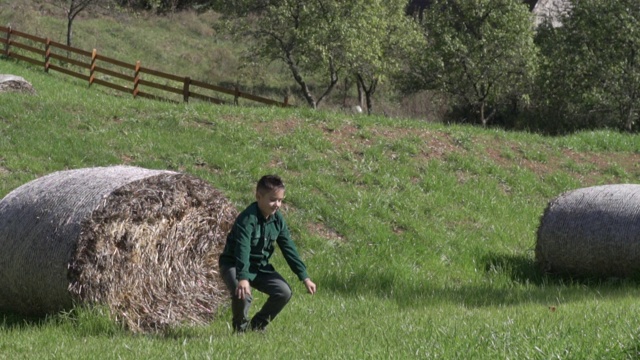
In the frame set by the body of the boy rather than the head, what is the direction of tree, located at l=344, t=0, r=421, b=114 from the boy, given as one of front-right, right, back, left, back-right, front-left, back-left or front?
back-left

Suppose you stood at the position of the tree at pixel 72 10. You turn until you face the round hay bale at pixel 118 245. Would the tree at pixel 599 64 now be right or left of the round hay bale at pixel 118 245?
left

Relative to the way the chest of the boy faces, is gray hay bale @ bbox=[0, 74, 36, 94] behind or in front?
behind

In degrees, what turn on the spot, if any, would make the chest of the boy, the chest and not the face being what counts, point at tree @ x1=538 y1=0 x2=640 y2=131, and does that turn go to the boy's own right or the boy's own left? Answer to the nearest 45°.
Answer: approximately 90° to the boy's own left

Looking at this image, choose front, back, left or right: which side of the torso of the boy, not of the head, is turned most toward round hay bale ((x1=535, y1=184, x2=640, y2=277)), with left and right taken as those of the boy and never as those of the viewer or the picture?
left

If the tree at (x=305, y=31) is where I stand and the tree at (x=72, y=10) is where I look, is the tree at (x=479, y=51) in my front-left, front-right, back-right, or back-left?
back-right

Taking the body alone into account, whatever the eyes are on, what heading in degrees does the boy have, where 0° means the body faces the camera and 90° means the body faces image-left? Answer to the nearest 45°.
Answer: approximately 315°

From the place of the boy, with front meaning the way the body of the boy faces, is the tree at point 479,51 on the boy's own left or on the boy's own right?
on the boy's own left

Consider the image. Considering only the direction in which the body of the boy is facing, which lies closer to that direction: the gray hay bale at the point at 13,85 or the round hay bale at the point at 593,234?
the round hay bale

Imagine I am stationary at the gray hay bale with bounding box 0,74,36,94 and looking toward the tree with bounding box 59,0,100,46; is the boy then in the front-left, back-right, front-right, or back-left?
back-right

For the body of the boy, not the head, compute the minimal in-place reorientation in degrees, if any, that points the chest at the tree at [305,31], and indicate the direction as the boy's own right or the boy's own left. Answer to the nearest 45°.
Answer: approximately 135° to the boy's own left
